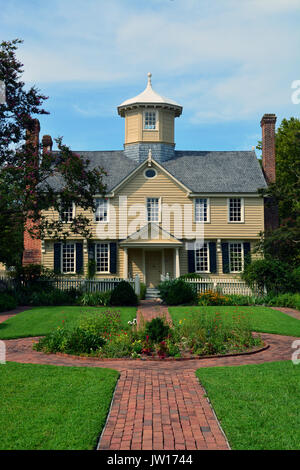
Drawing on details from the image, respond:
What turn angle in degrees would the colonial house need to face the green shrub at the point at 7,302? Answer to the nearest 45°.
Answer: approximately 45° to its right

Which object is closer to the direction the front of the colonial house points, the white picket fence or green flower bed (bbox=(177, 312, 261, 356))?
the green flower bed

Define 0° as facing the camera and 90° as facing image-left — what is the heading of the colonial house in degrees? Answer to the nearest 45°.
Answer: approximately 0°

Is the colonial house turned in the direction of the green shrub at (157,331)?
yes

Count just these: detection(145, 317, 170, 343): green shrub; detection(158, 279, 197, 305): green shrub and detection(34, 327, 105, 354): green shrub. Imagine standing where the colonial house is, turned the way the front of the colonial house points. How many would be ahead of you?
3

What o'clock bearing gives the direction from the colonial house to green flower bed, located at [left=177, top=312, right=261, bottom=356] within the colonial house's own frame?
The green flower bed is roughly at 12 o'clock from the colonial house.

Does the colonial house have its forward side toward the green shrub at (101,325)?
yes

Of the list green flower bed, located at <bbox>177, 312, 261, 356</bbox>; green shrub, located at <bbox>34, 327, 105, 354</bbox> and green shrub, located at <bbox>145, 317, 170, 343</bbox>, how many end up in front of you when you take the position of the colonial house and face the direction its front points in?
3

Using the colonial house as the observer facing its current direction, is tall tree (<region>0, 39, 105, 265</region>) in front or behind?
in front

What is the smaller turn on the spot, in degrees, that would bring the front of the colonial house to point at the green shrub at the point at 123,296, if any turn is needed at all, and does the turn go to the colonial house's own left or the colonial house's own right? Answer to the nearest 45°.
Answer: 0° — it already faces it

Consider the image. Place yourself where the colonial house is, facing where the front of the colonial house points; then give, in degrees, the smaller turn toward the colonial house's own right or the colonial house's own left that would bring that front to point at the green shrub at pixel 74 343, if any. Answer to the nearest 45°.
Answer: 0° — it already faces it

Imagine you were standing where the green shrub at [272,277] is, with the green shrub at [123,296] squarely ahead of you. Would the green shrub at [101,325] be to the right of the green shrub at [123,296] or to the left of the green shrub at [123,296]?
left

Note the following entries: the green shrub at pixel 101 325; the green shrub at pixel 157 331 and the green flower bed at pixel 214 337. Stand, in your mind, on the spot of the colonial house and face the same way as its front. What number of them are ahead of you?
3
